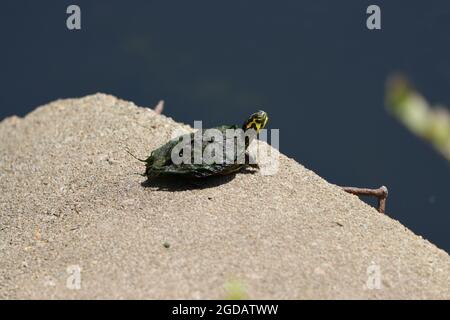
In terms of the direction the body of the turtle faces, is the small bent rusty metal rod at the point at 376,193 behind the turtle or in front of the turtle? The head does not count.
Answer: in front

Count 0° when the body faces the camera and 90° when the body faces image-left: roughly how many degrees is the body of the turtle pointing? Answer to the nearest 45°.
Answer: approximately 270°
